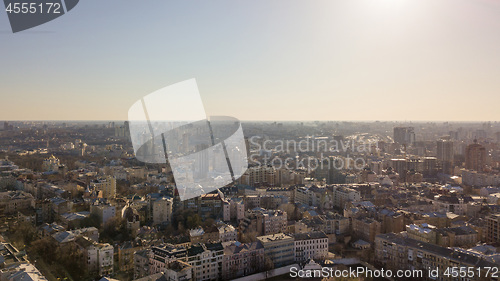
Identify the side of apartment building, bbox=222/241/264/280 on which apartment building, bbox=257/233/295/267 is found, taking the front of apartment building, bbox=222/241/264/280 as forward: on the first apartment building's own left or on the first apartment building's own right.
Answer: on the first apartment building's own left

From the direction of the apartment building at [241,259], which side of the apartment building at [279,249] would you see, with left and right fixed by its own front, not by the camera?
right

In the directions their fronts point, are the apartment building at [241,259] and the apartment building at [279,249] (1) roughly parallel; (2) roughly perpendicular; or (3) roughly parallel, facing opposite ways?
roughly parallel

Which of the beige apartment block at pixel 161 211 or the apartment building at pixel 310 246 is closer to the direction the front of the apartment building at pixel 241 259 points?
the apartment building

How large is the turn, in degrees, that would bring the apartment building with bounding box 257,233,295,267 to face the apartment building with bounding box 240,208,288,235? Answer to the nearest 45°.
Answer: approximately 135° to its left

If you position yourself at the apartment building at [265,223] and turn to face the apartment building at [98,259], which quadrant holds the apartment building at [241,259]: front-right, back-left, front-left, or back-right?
front-left

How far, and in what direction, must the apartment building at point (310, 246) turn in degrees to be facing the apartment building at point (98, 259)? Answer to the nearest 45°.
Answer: approximately 135° to its right

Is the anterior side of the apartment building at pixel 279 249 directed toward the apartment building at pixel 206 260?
no

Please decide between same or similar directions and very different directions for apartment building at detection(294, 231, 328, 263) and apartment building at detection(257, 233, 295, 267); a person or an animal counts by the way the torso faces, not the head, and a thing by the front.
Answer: same or similar directions

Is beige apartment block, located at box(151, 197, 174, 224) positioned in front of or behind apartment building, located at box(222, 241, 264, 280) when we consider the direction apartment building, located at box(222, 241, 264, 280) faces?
behind

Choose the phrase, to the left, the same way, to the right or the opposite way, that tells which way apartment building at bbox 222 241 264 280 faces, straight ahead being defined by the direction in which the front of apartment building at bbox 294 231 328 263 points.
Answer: the same way

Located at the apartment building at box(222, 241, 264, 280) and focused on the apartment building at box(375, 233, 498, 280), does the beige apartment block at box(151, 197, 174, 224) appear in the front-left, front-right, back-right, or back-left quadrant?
back-left

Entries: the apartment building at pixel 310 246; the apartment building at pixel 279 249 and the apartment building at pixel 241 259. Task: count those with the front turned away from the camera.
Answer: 0

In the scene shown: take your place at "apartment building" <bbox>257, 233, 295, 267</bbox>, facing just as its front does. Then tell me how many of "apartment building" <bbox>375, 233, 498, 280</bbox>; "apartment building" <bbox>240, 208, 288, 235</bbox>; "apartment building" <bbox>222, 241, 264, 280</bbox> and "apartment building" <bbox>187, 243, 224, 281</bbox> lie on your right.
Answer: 2

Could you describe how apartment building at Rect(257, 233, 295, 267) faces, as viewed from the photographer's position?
facing the viewer and to the right of the viewer

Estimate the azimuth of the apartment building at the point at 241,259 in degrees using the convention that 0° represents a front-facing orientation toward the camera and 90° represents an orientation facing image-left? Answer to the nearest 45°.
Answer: approximately 315°

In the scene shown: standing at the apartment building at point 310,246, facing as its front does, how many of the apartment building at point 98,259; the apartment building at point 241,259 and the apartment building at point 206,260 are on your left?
0
